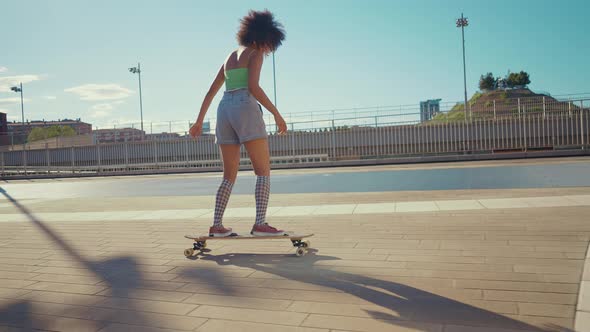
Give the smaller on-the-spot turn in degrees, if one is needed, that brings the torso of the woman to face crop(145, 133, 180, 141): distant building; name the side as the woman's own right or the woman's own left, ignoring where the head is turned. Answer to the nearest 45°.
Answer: approximately 45° to the woman's own left

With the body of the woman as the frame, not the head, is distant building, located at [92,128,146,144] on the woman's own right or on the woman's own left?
on the woman's own left

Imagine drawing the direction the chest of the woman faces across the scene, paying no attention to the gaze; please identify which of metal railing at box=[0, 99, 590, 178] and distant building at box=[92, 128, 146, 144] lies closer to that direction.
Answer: the metal railing

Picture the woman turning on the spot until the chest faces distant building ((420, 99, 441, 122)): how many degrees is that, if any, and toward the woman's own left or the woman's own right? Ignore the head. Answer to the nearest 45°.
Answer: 0° — they already face it

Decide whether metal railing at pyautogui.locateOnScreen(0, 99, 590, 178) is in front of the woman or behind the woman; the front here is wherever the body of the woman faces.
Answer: in front

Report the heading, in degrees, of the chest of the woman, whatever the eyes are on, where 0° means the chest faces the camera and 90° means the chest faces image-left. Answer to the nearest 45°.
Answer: approximately 225°

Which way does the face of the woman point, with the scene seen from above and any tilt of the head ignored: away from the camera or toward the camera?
away from the camera

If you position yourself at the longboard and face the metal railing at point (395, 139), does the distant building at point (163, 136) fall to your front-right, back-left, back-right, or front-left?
front-left
